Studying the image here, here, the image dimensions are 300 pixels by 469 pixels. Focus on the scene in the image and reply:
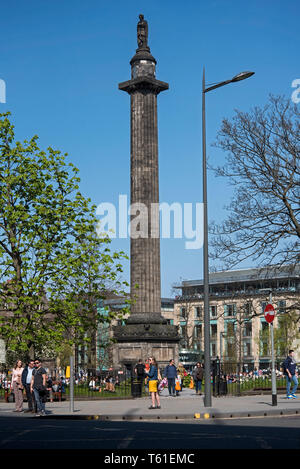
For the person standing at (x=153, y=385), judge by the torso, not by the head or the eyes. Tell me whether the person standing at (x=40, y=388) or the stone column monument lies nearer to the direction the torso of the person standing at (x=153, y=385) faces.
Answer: the person standing

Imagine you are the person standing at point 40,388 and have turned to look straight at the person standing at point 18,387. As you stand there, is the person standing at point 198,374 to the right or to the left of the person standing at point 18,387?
right

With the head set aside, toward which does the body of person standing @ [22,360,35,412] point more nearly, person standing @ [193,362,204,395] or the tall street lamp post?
the tall street lamp post

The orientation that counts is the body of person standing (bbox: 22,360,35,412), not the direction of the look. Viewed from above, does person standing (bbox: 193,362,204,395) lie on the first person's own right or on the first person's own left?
on the first person's own left

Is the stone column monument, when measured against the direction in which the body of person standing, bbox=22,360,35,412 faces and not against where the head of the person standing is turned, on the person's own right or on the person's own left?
on the person's own left
